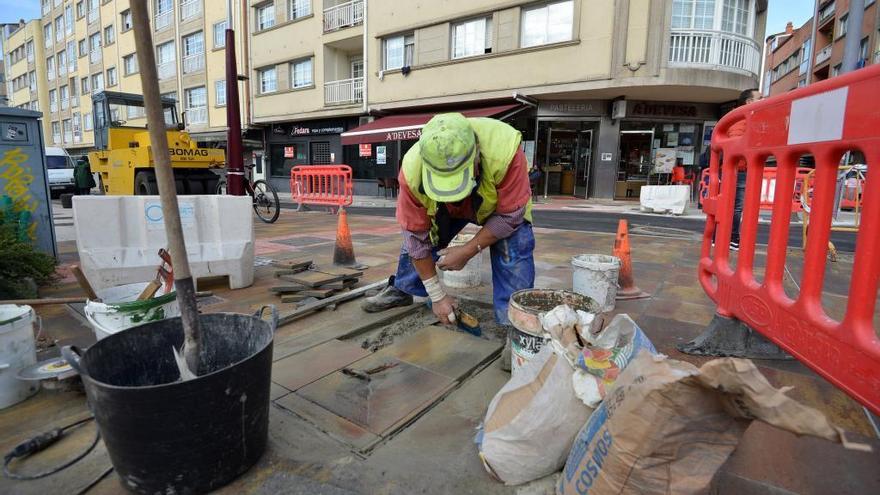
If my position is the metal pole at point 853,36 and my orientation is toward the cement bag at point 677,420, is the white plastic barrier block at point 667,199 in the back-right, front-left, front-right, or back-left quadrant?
back-right

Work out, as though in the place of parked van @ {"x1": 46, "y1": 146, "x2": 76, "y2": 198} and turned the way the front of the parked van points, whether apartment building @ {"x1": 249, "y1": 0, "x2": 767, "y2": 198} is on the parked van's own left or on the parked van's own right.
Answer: on the parked van's own left

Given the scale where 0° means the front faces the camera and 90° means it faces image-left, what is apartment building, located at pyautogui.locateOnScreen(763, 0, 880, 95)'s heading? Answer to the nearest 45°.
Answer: approximately 45°

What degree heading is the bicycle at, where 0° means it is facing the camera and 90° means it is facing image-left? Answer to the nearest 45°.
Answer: approximately 135°

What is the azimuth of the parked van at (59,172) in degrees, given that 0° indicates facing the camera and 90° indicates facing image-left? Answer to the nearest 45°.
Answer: approximately 0°

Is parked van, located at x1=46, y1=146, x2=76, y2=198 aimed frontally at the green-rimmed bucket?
yes
